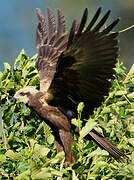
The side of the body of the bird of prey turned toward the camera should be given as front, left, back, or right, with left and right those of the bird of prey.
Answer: left
